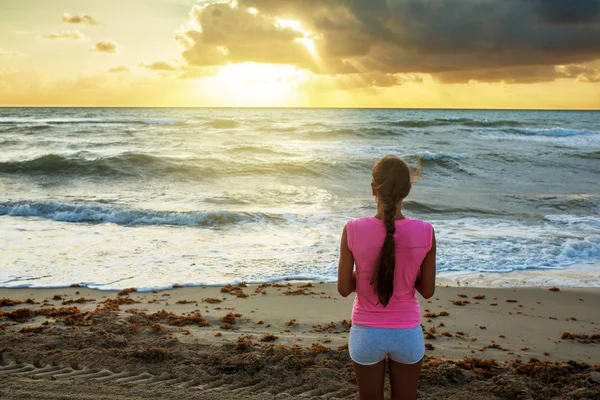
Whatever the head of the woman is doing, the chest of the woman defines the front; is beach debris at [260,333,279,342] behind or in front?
in front

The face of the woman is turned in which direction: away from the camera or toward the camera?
away from the camera

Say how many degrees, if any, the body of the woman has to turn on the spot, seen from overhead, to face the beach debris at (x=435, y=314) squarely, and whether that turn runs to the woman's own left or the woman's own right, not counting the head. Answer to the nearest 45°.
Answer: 0° — they already face it

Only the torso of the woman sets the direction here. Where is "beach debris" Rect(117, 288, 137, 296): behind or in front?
in front

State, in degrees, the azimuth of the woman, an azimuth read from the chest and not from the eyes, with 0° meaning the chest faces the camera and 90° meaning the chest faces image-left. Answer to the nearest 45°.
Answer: approximately 180°
